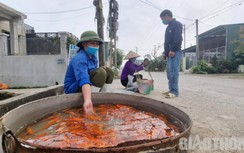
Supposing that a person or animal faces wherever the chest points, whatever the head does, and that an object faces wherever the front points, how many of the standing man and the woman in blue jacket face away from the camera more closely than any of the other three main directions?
0

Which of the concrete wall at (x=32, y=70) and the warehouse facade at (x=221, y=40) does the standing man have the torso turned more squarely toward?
the concrete wall

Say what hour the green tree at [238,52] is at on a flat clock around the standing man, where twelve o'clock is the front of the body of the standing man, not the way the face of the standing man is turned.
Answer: The green tree is roughly at 5 o'clock from the standing man.

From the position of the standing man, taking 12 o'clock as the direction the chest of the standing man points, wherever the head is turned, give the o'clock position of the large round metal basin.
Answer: The large round metal basin is roughly at 11 o'clock from the standing man.

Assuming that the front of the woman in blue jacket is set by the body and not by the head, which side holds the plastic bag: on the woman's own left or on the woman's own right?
on the woman's own left

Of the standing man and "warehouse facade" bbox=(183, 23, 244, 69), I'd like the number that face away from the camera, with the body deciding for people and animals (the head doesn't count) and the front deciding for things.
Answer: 0
